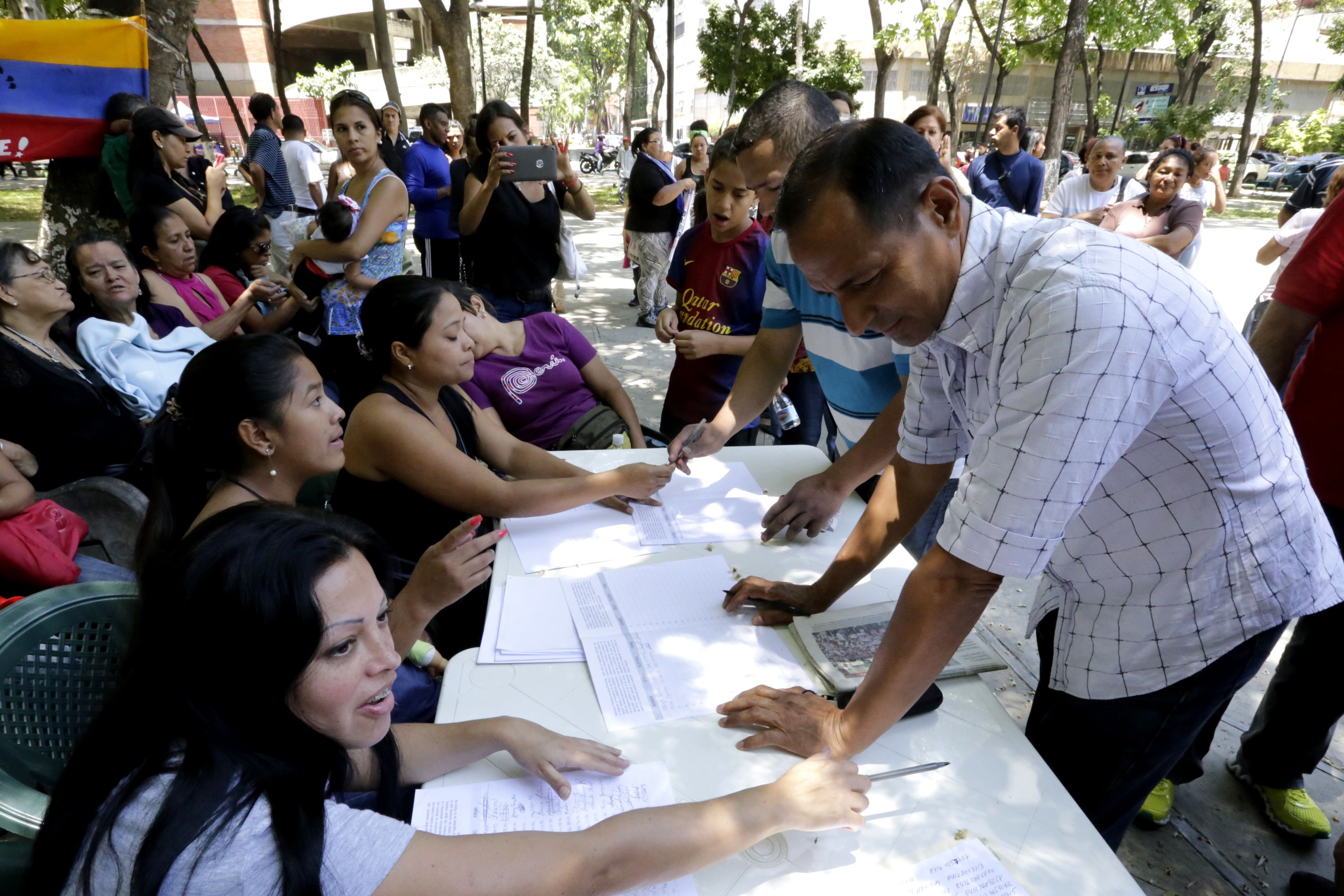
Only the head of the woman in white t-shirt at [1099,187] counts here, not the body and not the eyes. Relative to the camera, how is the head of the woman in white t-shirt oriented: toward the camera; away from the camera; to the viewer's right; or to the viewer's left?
toward the camera

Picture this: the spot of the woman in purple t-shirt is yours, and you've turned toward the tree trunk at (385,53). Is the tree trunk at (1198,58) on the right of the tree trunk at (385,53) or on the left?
right

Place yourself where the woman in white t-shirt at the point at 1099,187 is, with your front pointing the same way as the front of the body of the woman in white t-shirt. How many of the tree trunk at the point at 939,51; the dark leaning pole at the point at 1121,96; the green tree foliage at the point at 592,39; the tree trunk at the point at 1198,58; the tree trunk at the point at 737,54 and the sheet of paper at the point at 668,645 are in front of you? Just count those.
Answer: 1

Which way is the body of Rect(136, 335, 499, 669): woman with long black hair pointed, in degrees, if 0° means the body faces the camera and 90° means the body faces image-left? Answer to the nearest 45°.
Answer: approximately 270°

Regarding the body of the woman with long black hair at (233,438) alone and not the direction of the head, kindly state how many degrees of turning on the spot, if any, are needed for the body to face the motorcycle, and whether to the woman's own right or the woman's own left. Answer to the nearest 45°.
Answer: approximately 90° to the woman's own left

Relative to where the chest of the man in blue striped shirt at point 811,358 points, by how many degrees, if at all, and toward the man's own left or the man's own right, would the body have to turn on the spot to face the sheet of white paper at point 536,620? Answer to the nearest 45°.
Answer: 0° — they already face it

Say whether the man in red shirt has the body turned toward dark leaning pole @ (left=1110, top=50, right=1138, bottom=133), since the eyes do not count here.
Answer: no

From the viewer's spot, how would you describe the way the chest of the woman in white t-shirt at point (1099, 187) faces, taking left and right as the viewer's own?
facing the viewer

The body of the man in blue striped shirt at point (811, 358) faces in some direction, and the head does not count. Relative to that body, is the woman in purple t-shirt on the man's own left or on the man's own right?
on the man's own right

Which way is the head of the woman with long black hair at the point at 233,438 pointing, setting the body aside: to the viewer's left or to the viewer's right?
to the viewer's right

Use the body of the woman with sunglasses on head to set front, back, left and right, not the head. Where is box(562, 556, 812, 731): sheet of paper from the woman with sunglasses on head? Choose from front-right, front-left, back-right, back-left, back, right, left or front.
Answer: front-left

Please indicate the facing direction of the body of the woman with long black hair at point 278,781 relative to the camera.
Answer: to the viewer's right

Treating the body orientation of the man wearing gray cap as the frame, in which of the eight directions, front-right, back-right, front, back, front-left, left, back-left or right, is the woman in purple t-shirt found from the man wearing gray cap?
front

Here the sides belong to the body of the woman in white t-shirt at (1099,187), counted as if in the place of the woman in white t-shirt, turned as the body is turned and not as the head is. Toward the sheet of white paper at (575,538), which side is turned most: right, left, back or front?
front
